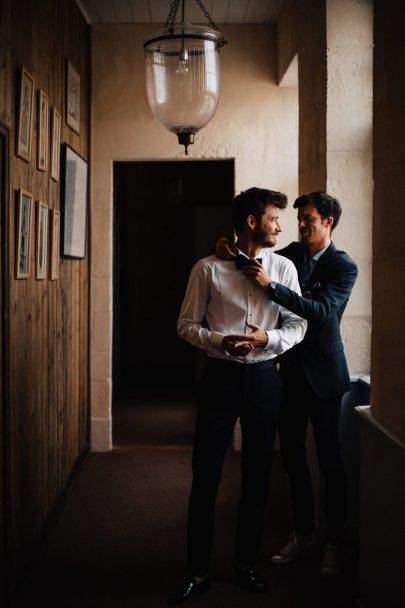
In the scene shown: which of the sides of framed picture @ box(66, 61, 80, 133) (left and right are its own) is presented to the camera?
right

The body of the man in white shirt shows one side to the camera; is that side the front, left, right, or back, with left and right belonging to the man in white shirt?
front

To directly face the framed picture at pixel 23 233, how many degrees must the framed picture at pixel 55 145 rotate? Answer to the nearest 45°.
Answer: approximately 90° to its right

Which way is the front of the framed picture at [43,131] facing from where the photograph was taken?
facing to the right of the viewer

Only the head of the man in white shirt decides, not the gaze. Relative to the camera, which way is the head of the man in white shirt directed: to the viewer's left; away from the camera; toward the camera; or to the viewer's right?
to the viewer's right

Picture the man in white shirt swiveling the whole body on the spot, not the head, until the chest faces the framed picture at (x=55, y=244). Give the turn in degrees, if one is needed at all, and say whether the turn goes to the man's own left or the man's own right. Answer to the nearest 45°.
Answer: approximately 135° to the man's own right

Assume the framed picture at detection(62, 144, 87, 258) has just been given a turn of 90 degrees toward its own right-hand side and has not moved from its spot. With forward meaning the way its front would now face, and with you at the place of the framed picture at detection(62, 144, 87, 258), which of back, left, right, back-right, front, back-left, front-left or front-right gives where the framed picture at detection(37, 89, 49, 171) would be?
front

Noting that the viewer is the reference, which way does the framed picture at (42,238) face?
facing to the right of the viewer

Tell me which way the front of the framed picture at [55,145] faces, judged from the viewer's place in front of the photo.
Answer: facing to the right of the viewer

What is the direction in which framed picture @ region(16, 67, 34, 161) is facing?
to the viewer's right

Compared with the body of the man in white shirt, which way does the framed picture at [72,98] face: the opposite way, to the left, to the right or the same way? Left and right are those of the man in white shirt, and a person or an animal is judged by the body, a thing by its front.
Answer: to the left

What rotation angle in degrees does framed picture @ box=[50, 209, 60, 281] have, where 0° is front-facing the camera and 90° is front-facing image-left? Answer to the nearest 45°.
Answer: approximately 270°

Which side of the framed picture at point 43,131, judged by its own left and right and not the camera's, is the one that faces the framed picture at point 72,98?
left

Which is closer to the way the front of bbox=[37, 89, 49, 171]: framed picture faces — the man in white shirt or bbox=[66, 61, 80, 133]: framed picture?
the man in white shirt

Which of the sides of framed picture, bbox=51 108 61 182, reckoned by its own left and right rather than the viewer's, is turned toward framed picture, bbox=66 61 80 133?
left
